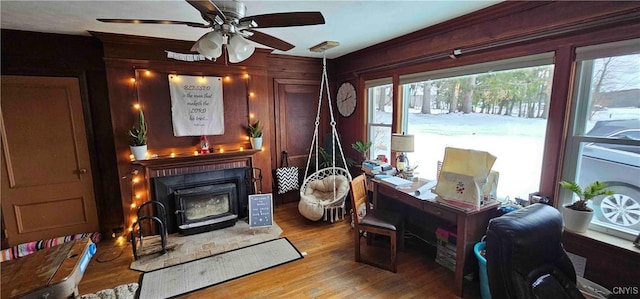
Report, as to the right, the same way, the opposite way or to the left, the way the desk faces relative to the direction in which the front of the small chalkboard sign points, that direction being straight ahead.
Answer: to the right

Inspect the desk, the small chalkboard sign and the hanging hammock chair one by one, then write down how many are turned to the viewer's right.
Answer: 0

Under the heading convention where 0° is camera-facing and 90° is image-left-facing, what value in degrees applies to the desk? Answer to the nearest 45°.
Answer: approximately 45°

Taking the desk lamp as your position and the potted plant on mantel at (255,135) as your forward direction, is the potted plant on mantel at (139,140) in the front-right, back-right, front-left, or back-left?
front-left

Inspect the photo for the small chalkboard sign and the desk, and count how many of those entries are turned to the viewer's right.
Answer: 0

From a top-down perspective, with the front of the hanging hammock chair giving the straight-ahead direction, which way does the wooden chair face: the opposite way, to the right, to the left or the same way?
to the left

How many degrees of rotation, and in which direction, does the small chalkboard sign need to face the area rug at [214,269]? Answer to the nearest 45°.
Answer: approximately 45° to its right

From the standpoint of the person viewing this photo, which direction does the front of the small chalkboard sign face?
facing the viewer

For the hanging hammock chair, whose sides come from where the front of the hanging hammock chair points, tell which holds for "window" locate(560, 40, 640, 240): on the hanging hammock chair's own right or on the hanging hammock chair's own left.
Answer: on the hanging hammock chair's own left

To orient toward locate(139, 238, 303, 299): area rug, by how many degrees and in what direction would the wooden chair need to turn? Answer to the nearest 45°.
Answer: approximately 135° to its right

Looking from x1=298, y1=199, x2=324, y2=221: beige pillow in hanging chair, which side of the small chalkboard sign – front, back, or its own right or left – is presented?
left

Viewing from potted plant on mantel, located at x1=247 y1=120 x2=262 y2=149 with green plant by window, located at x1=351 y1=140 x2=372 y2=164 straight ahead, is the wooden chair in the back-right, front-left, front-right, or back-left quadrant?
front-right

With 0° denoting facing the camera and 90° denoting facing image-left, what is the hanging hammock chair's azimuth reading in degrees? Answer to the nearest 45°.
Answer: approximately 45°

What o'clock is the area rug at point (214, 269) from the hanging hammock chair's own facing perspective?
The area rug is roughly at 12 o'clock from the hanging hammock chair.

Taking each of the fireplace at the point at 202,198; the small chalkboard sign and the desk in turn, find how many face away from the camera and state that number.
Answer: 0
